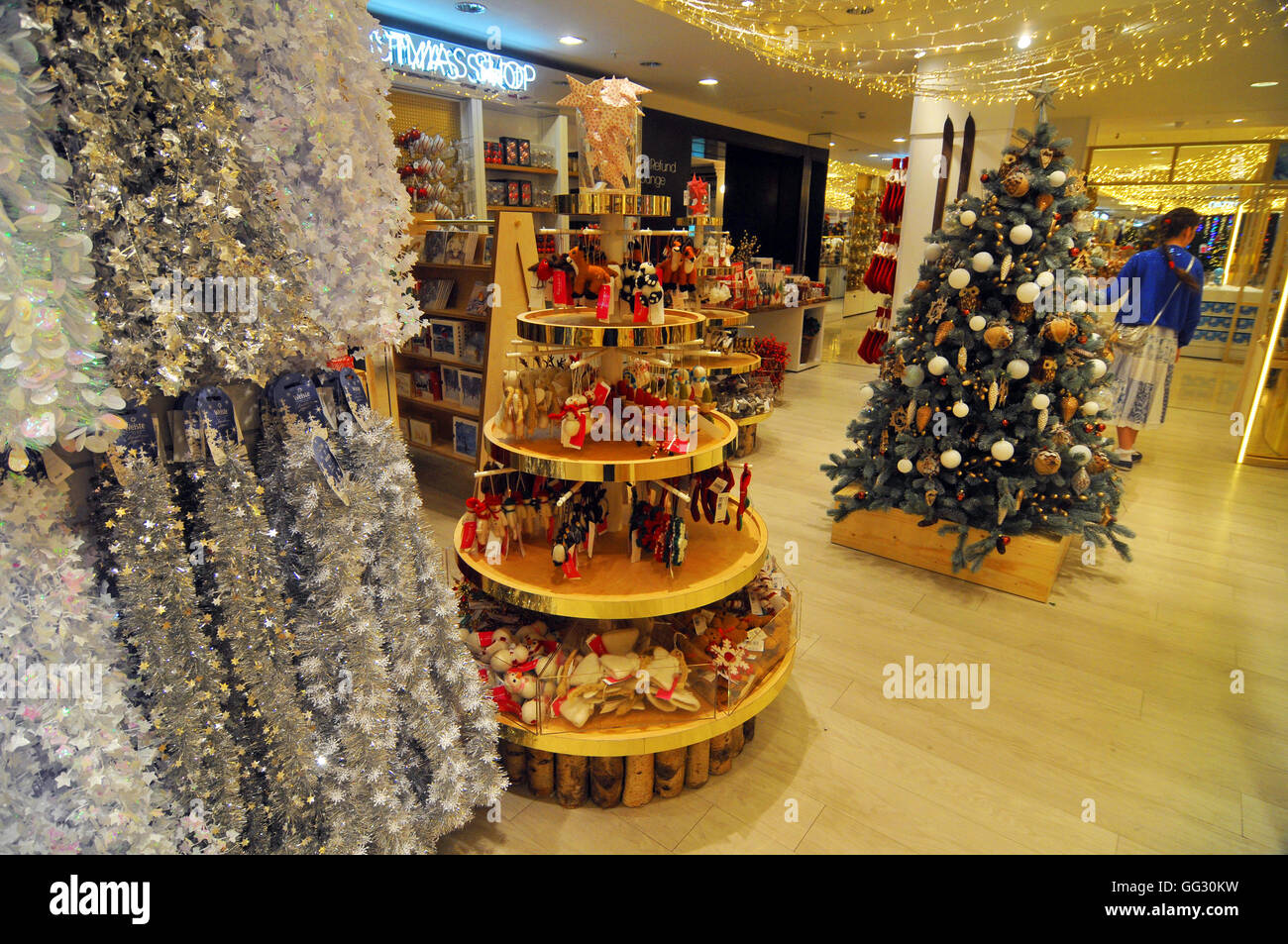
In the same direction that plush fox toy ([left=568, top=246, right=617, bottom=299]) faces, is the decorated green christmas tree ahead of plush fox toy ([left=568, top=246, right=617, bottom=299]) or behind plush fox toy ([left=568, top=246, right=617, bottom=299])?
behind

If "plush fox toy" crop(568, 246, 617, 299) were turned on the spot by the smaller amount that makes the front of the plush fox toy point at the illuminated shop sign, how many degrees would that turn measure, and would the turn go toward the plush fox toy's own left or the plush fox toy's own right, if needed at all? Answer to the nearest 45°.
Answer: approximately 90° to the plush fox toy's own right

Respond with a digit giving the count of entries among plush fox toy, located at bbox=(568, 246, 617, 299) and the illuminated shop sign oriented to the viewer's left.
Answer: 1

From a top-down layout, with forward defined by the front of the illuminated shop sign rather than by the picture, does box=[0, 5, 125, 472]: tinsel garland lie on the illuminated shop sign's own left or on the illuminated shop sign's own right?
on the illuminated shop sign's own right

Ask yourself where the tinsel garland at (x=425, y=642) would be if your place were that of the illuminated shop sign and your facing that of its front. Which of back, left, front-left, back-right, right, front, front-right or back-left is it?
front-right

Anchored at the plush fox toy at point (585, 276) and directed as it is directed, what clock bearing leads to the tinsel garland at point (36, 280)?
The tinsel garland is roughly at 10 o'clock from the plush fox toy.

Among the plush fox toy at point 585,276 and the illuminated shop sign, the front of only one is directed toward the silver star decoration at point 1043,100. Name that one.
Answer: the illuminated shop sign

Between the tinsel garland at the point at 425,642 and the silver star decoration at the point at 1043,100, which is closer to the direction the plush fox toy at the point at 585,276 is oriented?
the tinsel garland

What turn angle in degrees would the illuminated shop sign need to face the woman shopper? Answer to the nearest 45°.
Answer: approximately 45° to its left

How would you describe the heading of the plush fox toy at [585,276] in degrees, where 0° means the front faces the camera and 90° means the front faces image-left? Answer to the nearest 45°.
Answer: approximately 90°

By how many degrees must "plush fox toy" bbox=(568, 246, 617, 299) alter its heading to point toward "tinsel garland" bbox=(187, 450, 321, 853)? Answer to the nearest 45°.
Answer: approximately 45° to its left

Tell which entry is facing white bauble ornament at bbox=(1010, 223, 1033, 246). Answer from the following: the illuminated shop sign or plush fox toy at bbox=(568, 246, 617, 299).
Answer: the illuminated shop sign
